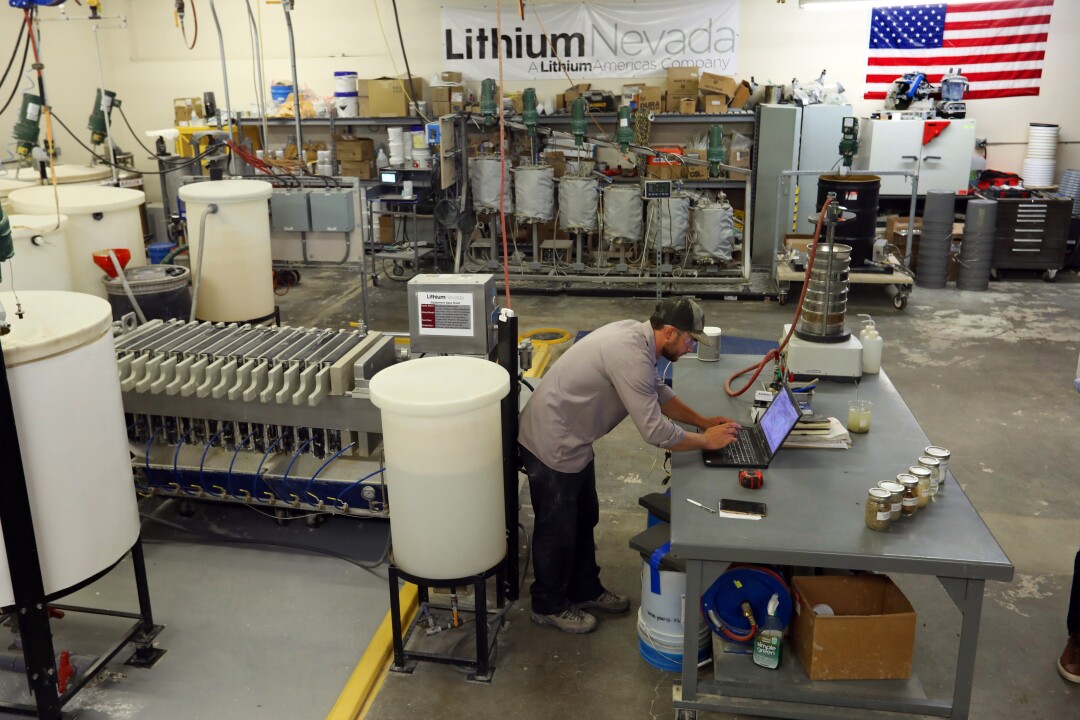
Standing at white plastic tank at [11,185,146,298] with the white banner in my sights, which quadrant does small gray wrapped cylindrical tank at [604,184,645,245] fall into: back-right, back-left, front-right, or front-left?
front-right

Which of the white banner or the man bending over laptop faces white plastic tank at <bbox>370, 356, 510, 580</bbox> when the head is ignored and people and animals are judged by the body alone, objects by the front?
the white banner

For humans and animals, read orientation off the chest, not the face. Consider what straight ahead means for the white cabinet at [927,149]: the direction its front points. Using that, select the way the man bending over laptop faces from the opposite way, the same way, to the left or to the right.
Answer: to the left

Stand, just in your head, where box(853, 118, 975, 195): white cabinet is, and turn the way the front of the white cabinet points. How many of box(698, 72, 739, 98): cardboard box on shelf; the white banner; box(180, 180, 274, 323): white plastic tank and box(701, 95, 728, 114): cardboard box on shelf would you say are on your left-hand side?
0

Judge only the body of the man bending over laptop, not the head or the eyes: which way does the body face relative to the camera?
to the viewer's right

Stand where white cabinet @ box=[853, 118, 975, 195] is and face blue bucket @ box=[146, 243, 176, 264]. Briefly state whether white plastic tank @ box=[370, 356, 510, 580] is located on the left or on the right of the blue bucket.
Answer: left

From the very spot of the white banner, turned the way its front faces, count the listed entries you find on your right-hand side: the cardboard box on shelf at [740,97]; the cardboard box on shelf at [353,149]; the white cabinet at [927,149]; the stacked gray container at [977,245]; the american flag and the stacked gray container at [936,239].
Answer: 1

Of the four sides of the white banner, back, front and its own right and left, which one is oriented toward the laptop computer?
front

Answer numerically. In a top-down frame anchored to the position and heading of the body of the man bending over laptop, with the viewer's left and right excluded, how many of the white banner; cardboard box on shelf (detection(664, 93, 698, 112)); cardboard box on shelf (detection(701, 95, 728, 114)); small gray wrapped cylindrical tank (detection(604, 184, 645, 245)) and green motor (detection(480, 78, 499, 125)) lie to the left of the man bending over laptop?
5

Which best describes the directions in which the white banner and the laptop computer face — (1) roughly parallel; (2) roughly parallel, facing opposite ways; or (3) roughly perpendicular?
roughly perpendicular

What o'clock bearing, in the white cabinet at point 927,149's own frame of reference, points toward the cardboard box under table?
The cardboard box under table is roughly at 12 o'clock from the white cabinet.

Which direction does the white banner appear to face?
toward the camera

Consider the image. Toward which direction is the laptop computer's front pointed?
to the viewer's left
